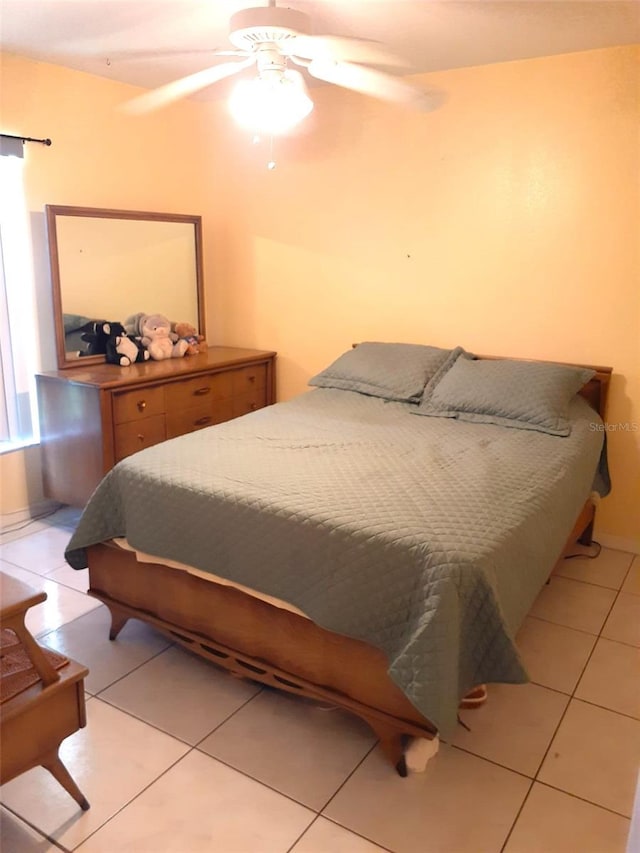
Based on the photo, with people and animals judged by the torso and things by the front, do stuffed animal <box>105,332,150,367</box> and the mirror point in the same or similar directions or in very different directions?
same or similar directions

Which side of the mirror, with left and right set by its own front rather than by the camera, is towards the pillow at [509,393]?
front

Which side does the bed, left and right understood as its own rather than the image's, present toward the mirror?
right

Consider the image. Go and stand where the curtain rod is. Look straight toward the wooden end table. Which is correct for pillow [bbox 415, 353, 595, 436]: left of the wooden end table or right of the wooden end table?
left

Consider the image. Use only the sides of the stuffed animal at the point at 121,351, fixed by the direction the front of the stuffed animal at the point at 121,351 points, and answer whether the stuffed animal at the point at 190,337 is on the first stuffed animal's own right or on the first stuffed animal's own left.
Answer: on the first stuffed animal's own left

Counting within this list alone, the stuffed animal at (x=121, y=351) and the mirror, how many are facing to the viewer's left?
0

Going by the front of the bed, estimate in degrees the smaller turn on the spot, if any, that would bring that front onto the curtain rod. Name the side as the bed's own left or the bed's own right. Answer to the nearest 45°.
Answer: approximately 90° to the bed's own right

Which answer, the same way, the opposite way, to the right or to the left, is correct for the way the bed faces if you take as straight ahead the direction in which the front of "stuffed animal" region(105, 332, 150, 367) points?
to the right

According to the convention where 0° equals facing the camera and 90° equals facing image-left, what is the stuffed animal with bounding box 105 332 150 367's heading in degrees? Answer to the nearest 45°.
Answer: approximately 315°

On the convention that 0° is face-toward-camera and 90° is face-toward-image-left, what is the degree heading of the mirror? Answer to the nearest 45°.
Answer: approximately 315°

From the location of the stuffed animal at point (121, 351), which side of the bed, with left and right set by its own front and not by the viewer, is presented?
right

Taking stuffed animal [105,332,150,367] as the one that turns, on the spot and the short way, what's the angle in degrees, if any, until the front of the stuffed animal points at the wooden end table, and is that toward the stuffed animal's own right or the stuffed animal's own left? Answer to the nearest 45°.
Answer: approximately 45° to the stuffed animal's own right

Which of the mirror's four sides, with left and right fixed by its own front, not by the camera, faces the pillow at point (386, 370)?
front

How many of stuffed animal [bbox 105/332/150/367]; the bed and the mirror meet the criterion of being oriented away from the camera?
0

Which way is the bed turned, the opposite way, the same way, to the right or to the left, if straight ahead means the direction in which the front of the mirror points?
to the right
